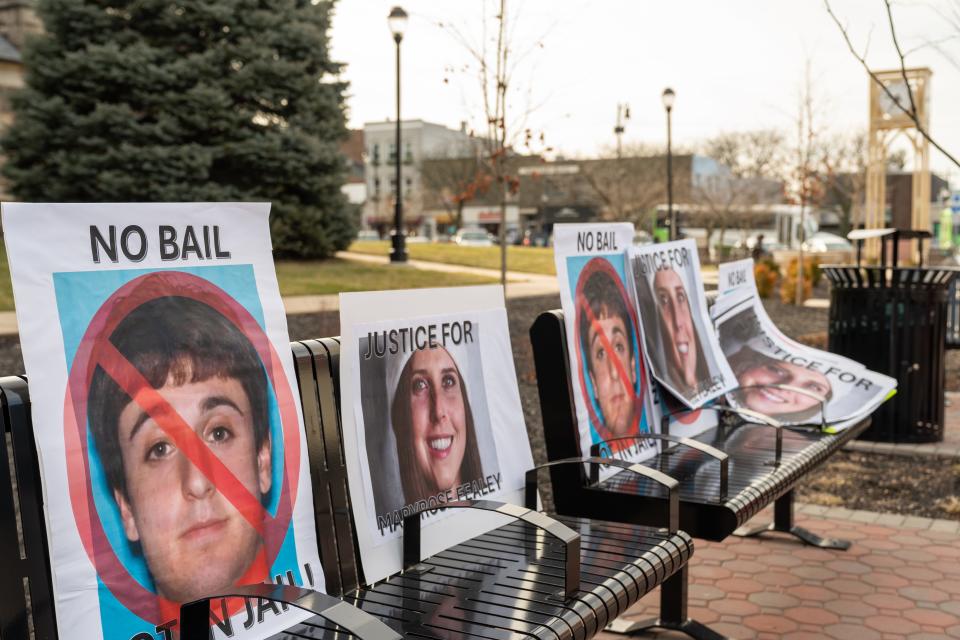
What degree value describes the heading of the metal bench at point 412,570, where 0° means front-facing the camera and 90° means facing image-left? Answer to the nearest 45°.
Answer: approximately 315°

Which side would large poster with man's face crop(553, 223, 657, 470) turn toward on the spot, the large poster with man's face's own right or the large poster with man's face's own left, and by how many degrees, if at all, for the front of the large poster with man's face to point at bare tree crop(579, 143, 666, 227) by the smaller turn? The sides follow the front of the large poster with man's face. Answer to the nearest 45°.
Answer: approximately 135° to the large poster with man's face's own left

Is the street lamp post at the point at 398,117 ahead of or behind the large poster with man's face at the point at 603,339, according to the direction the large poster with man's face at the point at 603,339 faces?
behind

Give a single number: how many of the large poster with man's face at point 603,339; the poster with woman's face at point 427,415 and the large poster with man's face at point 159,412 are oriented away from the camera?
0

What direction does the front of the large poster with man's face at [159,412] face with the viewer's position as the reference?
facing the viewer and to the right of the viewer

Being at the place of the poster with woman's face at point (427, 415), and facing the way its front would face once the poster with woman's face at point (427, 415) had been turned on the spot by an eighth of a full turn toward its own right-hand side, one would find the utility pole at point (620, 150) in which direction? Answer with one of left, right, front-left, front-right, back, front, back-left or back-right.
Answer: back

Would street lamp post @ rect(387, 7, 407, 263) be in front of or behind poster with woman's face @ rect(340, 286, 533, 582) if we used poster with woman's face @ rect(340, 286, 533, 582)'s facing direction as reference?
behind

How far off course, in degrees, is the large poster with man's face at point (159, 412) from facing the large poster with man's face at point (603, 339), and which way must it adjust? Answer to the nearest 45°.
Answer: approximately 90° to its left

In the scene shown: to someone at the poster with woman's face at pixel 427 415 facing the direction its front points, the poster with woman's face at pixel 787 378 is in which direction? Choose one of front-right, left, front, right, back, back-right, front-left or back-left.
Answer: left

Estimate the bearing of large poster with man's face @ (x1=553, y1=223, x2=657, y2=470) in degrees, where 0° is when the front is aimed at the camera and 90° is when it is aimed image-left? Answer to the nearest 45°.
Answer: approximately 315°

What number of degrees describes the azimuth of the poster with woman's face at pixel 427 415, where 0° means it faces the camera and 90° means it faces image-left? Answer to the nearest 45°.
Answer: approximately 315°

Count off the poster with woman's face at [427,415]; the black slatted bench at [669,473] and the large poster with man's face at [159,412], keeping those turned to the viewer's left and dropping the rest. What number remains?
0

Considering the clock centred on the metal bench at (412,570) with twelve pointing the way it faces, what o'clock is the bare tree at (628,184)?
The bare tree is roughly at 8 o'clock from the metal bench.

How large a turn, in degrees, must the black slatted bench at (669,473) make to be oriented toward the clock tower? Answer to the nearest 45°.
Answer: approximately 135° to its left
